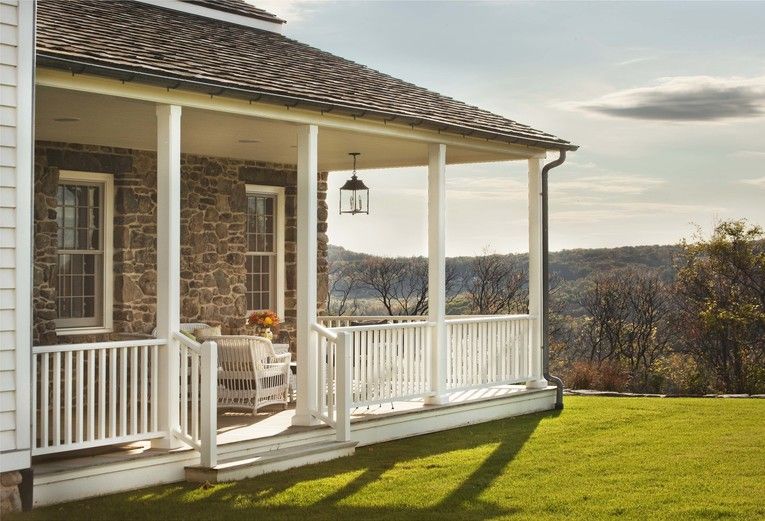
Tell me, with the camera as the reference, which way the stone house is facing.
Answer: facing the viewer and to the right of the viewer

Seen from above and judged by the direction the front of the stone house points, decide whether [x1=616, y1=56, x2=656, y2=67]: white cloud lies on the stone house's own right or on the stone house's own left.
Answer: on the stone house's own left

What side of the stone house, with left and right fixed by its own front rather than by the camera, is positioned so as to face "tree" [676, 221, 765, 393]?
left

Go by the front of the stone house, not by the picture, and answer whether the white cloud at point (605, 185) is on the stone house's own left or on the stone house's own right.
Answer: on the stone house's own left

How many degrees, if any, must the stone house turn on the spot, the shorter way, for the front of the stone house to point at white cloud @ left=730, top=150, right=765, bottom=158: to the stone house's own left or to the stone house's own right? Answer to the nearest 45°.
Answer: approximately 90° to the stone house's own left

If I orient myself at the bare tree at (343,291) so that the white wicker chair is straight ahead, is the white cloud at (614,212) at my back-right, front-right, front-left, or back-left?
back-left

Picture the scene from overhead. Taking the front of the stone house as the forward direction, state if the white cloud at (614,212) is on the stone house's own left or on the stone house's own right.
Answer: on the stone house's own left
